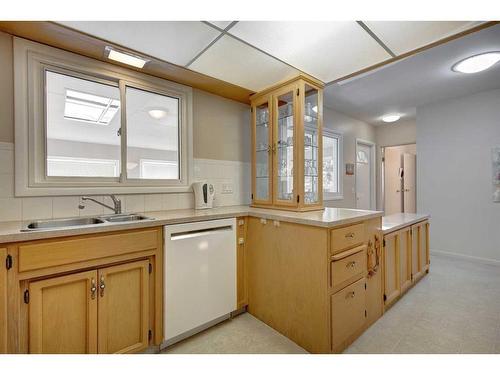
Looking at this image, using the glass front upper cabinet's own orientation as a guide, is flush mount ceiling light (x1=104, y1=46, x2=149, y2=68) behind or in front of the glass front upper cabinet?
in front

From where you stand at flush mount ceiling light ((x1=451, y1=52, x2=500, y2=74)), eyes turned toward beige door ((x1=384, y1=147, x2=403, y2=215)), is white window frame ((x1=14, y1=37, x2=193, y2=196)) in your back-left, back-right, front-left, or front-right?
back-left

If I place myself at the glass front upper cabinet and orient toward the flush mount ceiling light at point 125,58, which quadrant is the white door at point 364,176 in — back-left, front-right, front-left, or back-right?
back-right

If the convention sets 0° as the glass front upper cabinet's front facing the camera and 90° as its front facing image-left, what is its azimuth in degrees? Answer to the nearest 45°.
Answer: approximately 45°

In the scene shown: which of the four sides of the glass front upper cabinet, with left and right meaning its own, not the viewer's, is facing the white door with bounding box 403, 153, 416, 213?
back

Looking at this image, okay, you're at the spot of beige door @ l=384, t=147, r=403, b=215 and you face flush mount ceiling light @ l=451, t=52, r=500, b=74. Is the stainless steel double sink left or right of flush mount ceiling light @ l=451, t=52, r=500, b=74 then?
right

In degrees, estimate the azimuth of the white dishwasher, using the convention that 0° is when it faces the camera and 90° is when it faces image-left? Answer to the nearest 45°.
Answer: approximately 315°

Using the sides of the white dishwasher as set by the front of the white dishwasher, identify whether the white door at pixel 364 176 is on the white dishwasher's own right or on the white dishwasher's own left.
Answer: on the white dishwasher's own left

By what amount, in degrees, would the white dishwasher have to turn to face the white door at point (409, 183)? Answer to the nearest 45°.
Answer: approximately 90° to its left

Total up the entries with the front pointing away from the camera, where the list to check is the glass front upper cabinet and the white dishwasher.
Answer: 0

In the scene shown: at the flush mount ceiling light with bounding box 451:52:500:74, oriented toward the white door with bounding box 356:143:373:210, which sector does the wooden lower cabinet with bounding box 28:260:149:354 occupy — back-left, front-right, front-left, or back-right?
back-left

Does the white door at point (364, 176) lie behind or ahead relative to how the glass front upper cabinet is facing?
behind

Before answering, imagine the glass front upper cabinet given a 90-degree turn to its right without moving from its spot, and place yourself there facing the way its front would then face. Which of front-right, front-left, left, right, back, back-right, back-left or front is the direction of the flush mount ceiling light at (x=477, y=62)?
back-right
